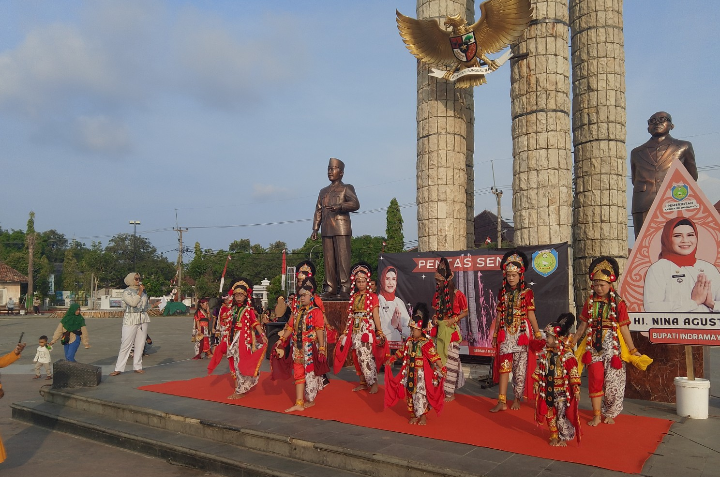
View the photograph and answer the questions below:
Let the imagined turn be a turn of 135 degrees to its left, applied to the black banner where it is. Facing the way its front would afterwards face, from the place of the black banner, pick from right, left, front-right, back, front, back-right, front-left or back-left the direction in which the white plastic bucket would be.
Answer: right

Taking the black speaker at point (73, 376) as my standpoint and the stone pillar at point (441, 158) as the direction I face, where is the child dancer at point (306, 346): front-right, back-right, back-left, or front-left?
front-right

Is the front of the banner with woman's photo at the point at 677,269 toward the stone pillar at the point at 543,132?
no

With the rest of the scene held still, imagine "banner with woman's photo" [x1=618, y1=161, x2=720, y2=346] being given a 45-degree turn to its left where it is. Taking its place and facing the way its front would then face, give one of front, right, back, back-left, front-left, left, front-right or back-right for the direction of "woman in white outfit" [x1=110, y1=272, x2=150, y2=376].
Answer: back-right

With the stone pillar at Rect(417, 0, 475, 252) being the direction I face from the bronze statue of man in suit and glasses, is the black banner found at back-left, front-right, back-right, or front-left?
front-left

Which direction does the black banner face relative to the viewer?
toward the camera

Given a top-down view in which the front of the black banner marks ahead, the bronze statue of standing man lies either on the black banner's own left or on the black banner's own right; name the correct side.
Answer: on the black banner's own right

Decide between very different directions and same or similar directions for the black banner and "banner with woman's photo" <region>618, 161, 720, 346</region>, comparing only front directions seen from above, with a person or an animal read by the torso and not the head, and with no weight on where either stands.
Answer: same or similar directions

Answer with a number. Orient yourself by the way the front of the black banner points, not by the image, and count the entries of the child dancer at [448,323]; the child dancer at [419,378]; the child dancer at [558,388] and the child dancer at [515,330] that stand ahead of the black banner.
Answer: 4

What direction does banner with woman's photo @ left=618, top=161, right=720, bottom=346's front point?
toward the camera

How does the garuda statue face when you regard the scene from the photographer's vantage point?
facing the viewer

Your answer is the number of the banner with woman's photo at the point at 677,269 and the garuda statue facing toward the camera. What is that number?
2

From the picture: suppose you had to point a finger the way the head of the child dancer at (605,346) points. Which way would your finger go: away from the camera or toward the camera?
toward the camera

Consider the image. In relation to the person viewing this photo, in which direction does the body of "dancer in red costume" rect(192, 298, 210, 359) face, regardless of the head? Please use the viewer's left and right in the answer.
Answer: facing the viewer and to the right of the viewer
